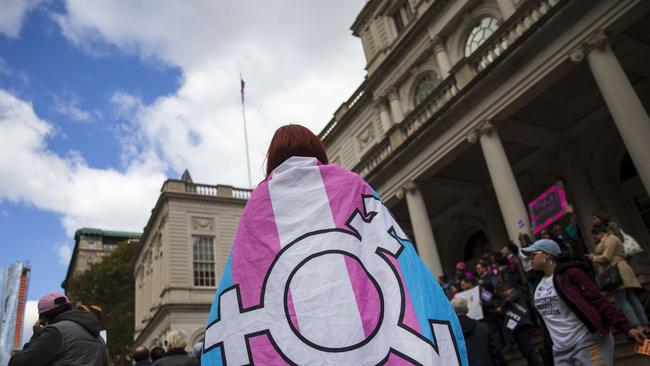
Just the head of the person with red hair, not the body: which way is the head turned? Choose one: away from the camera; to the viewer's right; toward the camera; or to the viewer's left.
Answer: away from the camera

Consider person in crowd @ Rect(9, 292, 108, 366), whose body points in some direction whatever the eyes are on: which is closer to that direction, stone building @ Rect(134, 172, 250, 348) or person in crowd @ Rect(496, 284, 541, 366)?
the stone building

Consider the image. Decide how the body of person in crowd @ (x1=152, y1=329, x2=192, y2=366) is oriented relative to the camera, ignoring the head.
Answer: away from the camera

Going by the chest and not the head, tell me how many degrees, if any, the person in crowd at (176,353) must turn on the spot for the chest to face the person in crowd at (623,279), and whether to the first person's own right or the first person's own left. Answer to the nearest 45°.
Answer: approximately 90° to the first person's own right

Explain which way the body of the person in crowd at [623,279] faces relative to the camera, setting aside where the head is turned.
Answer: to the viewer's left

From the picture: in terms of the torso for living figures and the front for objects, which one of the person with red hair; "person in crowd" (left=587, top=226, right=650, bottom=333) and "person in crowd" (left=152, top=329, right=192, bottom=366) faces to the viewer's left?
"person in crowd" (left=587, top=226, right=650, bottom=333)

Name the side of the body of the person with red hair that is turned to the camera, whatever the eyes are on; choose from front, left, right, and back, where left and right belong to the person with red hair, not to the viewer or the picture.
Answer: back

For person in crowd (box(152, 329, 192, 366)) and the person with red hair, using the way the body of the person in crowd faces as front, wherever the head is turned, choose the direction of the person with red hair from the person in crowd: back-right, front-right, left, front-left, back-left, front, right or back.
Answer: back

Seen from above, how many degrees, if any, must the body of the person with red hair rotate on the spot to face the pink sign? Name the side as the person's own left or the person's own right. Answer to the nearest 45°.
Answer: approximately 45° to the person's own right
